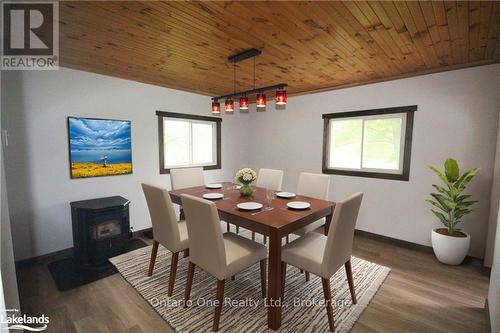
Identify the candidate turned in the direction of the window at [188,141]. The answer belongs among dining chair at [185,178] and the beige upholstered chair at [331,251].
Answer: the beige upholstered chair

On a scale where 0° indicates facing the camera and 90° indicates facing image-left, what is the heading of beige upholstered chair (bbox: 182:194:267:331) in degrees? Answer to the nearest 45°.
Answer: approximately 225°

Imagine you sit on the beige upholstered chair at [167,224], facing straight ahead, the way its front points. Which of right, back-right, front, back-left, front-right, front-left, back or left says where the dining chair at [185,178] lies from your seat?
front-left

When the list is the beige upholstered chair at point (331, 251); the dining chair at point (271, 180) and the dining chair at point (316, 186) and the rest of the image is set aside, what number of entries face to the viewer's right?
0

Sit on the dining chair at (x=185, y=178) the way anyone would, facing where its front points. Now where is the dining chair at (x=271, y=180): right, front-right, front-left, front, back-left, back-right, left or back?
front-left

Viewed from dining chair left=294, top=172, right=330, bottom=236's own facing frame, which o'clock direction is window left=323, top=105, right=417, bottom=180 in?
The window is roughly at 6 o'clock from the dining chair.

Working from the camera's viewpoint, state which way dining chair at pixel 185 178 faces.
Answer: facing the viewer and to the right of the viewer

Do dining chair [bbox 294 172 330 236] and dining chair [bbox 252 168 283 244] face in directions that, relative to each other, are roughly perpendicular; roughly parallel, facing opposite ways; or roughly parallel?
roughly parallel

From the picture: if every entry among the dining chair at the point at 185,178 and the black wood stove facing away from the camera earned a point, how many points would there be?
0

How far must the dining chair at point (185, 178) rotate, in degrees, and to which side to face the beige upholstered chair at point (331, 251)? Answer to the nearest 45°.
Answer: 0° — it already faces it

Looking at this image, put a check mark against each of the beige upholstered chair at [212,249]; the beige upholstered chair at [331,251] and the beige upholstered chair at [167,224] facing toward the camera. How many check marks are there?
0

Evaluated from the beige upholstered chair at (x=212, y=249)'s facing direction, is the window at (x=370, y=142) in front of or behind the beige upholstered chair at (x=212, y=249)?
in front

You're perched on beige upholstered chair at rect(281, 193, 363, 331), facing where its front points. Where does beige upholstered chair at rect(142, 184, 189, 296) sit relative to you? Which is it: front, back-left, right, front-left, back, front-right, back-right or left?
front-left

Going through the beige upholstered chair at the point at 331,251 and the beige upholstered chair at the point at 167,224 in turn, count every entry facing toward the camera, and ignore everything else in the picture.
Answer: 0

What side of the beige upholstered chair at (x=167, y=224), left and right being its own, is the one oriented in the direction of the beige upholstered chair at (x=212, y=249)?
right

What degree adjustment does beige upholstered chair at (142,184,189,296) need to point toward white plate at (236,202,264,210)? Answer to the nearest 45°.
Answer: approximately 45° to its right
